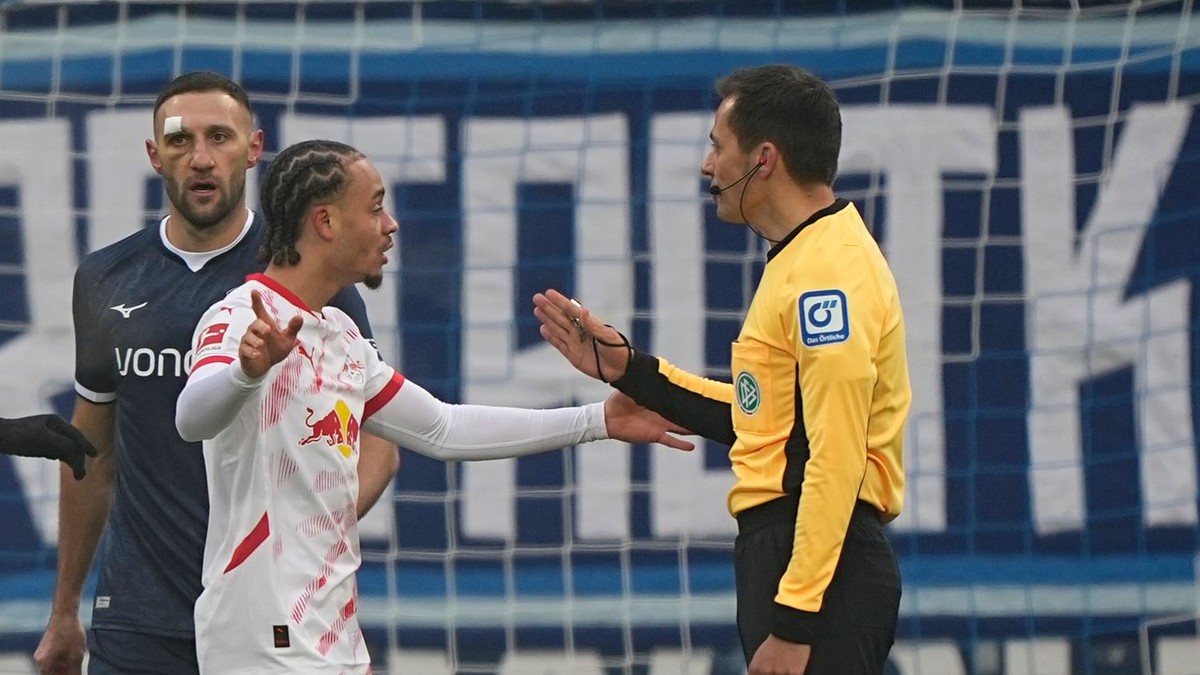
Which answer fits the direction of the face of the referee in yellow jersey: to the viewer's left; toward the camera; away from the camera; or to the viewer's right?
to the viewer's left

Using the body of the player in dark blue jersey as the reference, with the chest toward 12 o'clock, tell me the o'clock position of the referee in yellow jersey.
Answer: The referee in yellow jersey is roughly at 10 o'clock from the player in dark blue jersey.

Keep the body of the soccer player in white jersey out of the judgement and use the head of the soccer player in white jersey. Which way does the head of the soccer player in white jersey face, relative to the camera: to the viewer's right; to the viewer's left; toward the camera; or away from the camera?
to the viewer's right

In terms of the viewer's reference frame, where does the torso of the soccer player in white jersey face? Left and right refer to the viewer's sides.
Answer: facing the viewer and to the right of the viewer

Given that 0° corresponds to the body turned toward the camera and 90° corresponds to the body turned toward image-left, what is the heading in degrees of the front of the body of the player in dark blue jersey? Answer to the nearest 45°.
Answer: approximately 0°

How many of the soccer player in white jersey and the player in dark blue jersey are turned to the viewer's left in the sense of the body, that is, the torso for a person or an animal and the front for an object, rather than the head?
0

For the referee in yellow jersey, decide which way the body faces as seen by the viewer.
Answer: to the viewer's left

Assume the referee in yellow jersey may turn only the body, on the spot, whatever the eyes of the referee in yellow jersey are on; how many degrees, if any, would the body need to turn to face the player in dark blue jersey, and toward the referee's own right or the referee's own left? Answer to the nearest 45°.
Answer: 0° — they already face them

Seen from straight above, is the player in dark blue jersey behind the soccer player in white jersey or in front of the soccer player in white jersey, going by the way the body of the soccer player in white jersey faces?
behind

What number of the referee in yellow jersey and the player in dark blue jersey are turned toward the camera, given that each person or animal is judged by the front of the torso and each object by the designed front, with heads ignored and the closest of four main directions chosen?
1

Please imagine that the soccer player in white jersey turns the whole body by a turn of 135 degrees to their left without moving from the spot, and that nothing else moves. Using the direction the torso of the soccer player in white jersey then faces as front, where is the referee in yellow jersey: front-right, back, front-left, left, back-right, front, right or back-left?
right
